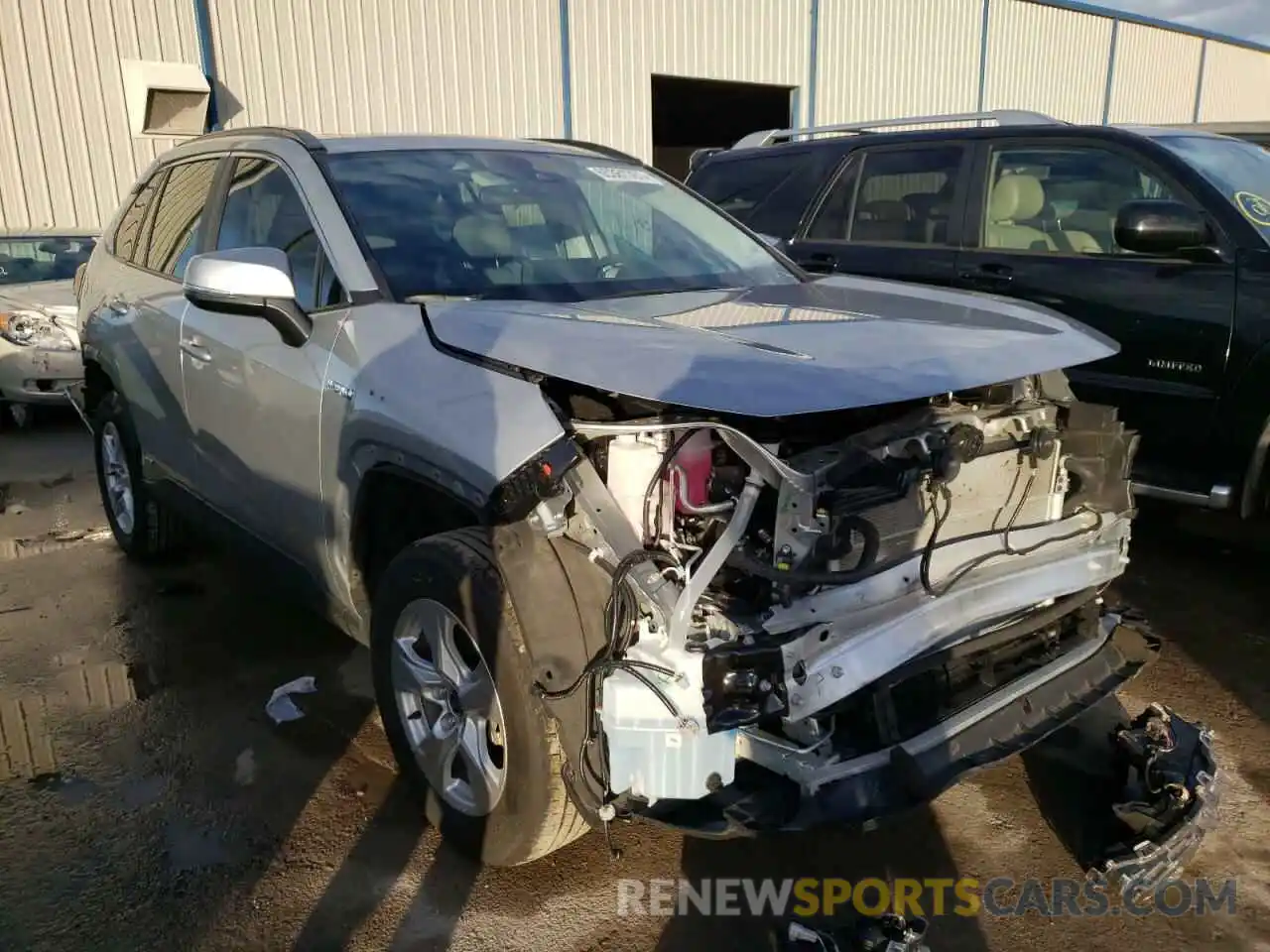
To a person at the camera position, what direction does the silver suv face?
facing the viewer and to the right of the viewer

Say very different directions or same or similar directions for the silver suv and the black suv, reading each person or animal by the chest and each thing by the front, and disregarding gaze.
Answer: same or similar directions

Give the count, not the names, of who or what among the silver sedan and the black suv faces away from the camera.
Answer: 0

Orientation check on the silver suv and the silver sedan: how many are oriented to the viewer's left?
0

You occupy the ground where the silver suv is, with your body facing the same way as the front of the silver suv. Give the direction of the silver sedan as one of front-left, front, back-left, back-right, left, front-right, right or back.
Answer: back

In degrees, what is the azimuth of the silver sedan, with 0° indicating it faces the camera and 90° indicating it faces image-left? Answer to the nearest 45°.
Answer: approximately 315°

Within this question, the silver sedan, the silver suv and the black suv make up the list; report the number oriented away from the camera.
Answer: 0

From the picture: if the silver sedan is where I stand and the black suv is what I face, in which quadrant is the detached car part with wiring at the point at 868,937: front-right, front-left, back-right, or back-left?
front-right

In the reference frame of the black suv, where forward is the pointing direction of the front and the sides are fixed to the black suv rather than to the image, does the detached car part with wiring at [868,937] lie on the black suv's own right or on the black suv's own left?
on the black suv's own right

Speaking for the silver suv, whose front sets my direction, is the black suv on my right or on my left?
on my left

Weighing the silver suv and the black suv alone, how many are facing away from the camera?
0

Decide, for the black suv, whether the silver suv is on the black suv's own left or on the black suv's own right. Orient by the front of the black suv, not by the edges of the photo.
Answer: on the black suv's own right

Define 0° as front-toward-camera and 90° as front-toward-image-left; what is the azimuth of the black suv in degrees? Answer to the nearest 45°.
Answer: approximately 315°
